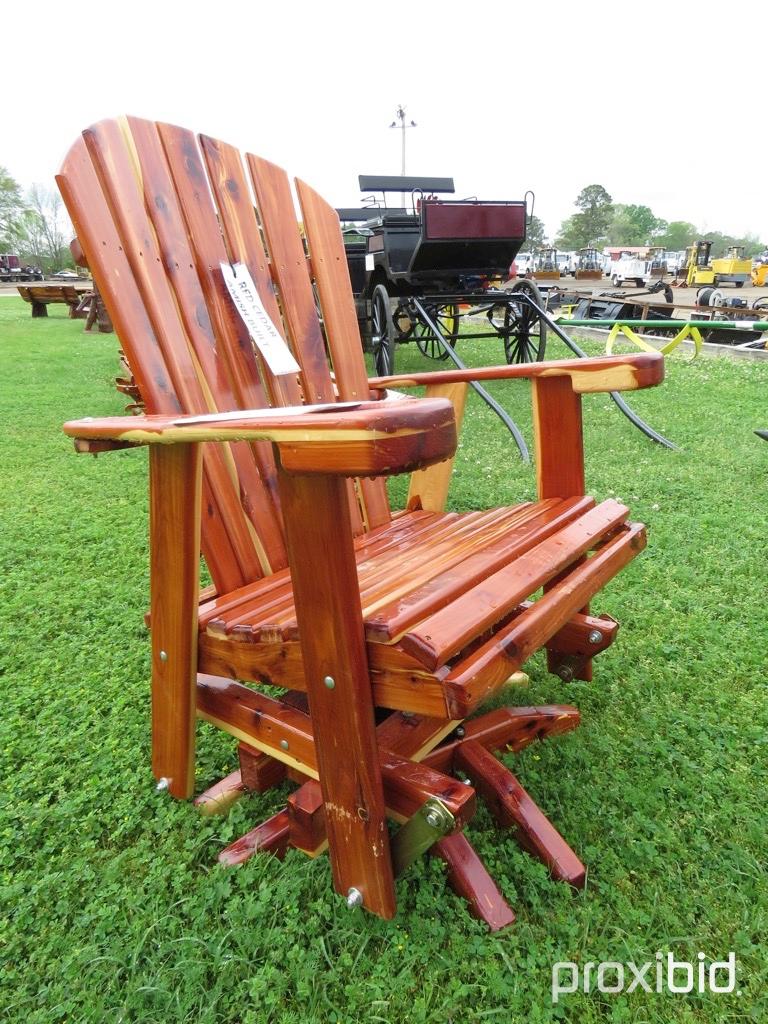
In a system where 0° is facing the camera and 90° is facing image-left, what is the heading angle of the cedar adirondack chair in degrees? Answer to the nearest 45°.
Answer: approximately 315°

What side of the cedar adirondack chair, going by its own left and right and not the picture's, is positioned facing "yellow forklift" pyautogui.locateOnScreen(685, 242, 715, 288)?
left

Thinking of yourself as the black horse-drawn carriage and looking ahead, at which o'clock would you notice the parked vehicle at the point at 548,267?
The parked vehicle is roughly at 8 o'clock from the black horse-drawn carriage.

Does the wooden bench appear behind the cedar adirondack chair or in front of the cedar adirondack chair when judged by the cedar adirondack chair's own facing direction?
behind

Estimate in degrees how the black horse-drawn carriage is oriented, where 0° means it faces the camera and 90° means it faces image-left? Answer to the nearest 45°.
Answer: approximately 315°

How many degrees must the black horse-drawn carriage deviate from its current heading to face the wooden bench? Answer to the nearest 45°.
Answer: approximately 180°

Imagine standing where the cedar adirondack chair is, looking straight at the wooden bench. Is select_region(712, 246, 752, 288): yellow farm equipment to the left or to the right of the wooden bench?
right

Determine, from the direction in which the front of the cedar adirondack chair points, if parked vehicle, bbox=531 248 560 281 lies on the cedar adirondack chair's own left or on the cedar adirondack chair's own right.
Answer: on the cedar adirondack chair's own left

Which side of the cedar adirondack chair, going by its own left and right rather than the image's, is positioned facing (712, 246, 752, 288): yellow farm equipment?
left

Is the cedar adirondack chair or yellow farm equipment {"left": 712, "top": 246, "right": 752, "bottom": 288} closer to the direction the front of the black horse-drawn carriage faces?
the cedar adirondack chair

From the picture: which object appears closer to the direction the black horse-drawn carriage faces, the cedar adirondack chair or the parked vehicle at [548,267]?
the cedar adirondack chair

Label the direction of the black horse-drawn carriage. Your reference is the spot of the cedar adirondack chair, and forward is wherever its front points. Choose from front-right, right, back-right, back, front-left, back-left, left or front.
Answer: back-left

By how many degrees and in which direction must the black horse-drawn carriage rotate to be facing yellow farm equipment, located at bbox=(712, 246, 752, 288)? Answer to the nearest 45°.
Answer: approximately 90° to its left
